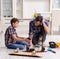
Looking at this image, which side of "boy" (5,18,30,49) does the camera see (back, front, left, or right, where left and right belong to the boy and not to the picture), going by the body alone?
right
